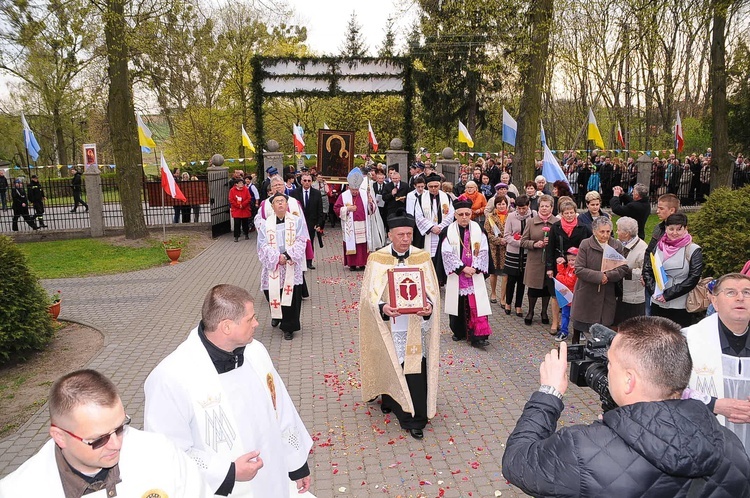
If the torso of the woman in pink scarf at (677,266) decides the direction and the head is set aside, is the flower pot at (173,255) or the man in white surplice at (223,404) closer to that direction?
the man in white surplice

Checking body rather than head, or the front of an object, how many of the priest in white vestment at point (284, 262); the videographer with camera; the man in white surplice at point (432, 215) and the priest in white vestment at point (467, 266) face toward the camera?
3

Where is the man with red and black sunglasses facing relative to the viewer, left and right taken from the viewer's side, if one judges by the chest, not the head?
facing the viewer and to the right of the viewer

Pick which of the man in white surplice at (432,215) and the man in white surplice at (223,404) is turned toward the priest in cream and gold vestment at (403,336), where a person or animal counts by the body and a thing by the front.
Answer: the man in white surplice at (432,215)

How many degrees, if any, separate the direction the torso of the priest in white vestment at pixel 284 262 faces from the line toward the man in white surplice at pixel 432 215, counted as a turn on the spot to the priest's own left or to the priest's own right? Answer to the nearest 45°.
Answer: approximately 135° to the priest's own left

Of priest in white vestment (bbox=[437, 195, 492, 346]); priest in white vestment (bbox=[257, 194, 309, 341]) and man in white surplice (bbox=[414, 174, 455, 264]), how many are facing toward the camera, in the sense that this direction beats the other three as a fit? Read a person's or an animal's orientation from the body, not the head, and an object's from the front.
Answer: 3

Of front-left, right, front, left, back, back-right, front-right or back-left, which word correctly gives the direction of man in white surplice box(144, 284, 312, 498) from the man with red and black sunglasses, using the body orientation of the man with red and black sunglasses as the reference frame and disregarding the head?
left

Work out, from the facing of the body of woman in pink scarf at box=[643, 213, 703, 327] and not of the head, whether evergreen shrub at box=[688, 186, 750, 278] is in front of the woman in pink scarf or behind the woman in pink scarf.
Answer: behind

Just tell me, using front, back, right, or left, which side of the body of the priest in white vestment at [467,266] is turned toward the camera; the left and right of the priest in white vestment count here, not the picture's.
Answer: front

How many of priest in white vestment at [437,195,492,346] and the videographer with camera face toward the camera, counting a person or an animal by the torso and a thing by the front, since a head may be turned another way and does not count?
1

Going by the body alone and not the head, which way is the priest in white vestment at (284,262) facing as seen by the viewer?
toward the camera

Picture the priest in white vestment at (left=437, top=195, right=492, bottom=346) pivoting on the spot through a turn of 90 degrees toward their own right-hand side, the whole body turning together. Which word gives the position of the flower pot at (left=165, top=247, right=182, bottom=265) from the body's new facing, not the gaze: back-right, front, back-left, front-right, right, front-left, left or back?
front-right
